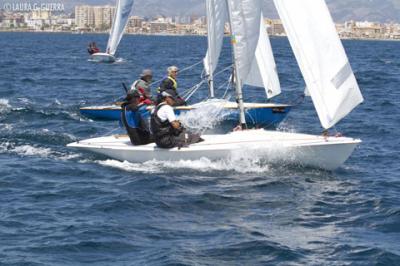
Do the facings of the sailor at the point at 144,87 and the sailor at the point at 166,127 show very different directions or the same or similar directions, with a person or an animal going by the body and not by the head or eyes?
same or similar directions

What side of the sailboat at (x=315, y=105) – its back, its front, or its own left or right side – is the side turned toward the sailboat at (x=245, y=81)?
left

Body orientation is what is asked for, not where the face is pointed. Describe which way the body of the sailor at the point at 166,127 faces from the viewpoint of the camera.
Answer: to the viewer's right

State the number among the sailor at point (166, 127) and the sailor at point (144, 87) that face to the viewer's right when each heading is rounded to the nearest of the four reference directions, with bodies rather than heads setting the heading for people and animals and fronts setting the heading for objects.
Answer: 2

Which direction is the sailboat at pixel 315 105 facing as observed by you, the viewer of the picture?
facing to the right of the viewer

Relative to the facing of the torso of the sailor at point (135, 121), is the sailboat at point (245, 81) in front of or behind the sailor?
in front

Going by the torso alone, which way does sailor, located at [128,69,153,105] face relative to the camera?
to the viewer's right

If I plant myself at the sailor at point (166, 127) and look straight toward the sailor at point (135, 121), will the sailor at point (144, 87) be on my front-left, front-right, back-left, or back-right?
front-right
